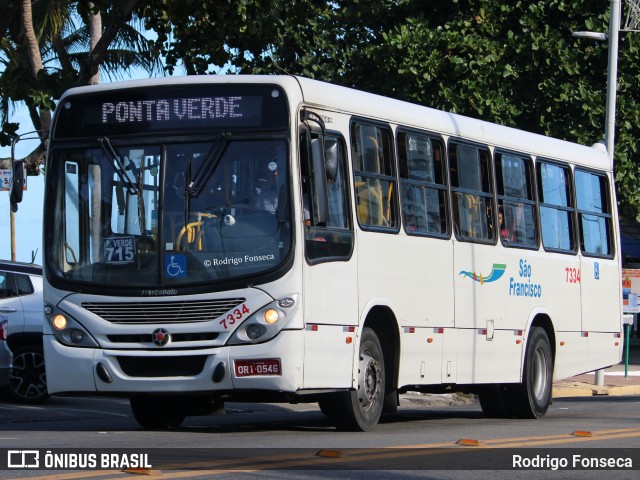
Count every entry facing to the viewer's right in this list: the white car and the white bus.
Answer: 0

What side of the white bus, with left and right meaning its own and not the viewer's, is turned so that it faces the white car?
right

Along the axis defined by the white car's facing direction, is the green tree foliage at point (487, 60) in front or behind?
behind

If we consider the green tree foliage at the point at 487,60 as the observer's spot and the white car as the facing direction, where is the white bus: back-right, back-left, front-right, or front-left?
front-left

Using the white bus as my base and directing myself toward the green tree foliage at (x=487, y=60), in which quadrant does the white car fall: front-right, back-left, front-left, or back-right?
front-left

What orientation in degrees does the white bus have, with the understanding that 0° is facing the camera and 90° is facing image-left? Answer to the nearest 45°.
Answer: approximately 45°

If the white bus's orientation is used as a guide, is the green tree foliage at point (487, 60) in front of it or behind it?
behind

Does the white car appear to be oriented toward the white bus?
no

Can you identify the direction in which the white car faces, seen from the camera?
facing to the left of the viewer
